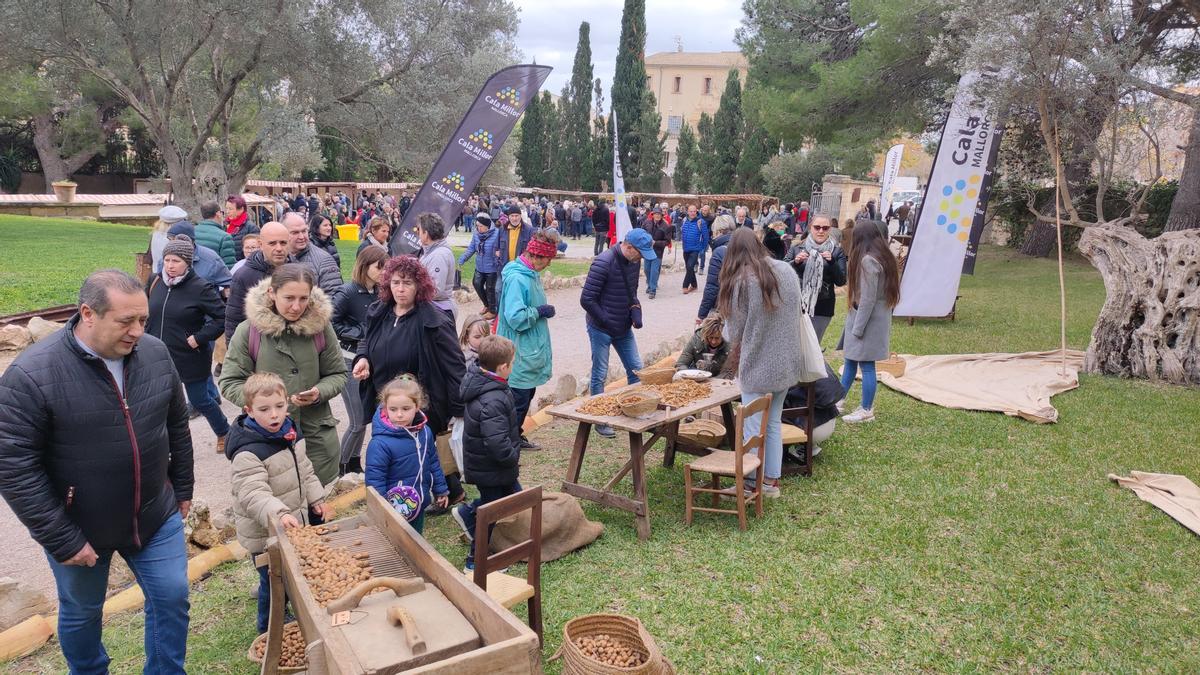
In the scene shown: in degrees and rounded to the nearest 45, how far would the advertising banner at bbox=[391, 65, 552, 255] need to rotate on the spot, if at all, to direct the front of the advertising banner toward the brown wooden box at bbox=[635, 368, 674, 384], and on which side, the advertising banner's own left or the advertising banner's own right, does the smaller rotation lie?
0° — it already faces it

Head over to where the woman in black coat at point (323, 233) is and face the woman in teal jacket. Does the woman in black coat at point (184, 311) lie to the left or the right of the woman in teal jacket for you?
right

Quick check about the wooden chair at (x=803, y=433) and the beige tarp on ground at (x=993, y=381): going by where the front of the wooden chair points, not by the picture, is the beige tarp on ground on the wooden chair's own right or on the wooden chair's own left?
on the wooden chair's own right

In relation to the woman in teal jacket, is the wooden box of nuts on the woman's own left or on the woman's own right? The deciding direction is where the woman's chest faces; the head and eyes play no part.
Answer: on the woman's own right

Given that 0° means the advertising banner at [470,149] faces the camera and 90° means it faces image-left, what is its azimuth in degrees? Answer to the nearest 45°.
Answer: approximately 0°

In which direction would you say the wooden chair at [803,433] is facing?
to the viewer's left

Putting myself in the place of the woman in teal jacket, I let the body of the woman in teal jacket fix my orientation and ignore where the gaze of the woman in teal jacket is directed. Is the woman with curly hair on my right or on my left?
on my right

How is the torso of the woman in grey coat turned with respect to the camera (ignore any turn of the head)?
away from the camera
